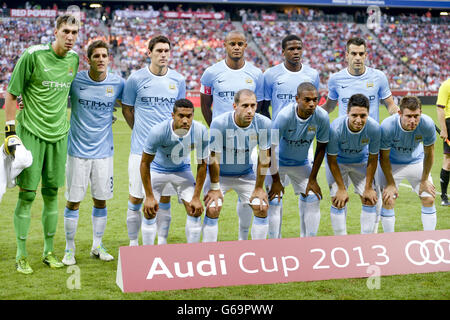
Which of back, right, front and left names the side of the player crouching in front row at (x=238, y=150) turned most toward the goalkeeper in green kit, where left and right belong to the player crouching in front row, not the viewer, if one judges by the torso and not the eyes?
right

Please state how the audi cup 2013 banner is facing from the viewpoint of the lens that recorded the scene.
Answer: facing the viewer

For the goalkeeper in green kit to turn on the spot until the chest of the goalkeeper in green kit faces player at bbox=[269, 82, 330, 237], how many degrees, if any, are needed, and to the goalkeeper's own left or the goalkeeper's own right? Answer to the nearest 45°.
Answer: approximately 45° to the goalkeeper's own left

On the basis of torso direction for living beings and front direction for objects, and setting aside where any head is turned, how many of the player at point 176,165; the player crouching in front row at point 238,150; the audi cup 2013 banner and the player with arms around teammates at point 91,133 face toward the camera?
4

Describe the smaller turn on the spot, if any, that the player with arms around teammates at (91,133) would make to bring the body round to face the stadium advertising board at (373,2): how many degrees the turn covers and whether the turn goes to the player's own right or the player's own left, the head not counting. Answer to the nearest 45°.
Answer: approximately 135° to the player's own left

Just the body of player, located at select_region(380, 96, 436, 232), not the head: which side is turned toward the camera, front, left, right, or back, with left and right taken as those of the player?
front

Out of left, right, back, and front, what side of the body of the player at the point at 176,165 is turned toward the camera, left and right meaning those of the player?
front

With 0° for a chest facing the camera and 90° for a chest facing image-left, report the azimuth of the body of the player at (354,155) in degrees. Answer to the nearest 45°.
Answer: approximately 0°

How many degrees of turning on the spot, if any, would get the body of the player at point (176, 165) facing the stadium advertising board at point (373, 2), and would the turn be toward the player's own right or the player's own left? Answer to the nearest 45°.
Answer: approximately 180°

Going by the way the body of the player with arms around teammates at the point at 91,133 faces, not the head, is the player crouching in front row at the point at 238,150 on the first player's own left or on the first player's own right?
on the first player's own left

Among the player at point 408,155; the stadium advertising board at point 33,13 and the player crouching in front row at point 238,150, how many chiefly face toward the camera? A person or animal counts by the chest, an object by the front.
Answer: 3

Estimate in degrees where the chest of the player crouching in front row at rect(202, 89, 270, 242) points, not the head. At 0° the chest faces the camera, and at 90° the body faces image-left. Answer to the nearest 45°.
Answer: approximately 0°
